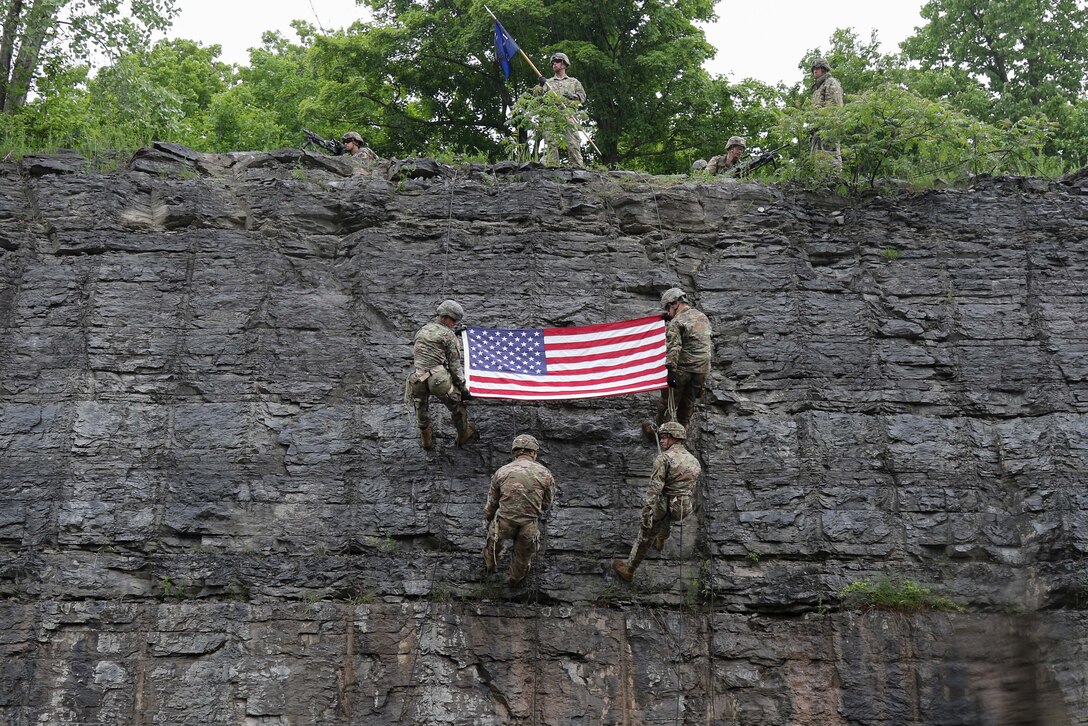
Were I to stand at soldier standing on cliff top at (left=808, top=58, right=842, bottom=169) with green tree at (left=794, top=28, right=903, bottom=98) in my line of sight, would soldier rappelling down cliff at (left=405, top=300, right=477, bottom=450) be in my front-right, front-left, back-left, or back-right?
back-left

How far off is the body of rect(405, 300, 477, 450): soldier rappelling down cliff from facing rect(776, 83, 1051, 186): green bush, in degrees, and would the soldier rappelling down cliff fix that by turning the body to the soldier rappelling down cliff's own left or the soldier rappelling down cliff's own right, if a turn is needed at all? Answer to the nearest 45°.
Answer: approximately 45° to the soldier rappelling down cliff's own right

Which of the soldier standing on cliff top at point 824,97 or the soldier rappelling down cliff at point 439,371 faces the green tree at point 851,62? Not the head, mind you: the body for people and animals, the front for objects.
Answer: the soldier rappelling down cliff

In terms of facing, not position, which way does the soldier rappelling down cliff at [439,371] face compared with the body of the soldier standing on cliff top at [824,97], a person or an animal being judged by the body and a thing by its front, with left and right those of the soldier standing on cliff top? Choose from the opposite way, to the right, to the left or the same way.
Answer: the opposite way

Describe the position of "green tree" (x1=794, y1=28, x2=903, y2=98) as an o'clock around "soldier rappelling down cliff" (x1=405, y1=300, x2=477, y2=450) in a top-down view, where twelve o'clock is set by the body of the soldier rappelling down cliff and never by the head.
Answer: The green tree is roughly at 12 o'clock from the soldier rappelling down cliff.

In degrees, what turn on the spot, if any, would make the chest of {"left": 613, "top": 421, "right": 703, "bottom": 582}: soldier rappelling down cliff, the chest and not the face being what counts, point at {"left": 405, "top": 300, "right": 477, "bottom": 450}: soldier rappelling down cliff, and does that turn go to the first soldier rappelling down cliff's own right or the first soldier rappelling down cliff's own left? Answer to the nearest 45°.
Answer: approximately 45° to the first soldier rappelling down cliff's own left

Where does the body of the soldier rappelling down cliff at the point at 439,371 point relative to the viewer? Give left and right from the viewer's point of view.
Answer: facing away from the viewer and to the right of the viewer

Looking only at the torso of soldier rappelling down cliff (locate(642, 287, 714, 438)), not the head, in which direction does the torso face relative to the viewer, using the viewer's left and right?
facing away from the viewer and to the left of the viewer

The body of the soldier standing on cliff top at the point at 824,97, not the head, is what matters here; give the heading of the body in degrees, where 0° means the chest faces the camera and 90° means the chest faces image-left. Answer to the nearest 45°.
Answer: approximately 45°

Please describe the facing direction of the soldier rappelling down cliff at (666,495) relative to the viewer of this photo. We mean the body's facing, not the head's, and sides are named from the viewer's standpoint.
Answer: facing away from the viewer and to the left of the viewer
